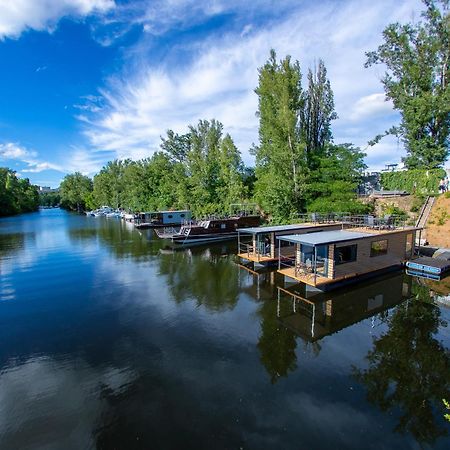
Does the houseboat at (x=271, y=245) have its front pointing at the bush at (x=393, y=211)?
no

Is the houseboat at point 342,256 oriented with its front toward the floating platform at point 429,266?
no

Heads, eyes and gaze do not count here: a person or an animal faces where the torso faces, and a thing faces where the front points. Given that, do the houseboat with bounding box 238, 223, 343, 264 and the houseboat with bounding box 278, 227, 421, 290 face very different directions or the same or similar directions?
same or similar directions

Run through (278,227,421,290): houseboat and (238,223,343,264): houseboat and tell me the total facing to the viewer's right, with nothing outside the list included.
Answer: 0

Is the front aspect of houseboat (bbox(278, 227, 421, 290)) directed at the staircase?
no

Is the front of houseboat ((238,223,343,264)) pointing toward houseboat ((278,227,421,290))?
no

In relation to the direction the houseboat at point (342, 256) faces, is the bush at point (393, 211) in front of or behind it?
behind

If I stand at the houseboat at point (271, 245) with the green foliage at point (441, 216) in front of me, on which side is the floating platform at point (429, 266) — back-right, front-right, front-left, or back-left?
front-right

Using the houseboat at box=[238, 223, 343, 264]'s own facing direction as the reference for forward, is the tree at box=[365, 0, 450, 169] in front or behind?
behind

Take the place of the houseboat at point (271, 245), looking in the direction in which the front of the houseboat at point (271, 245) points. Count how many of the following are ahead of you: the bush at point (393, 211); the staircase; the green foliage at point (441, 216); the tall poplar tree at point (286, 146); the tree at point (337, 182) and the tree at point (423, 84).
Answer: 0
